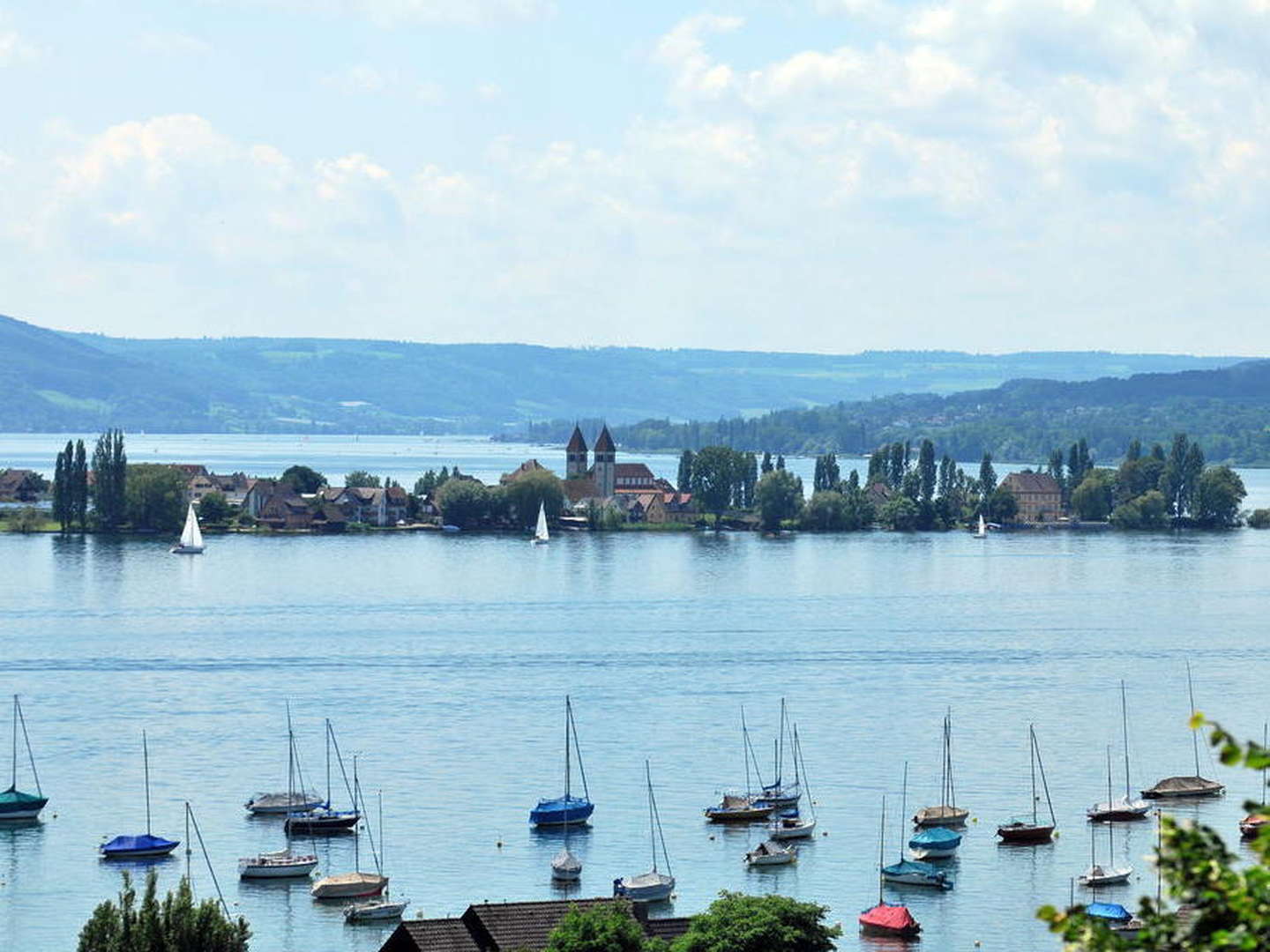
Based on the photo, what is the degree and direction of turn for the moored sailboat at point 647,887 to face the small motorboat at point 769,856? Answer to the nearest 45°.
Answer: approximately 45° to its left

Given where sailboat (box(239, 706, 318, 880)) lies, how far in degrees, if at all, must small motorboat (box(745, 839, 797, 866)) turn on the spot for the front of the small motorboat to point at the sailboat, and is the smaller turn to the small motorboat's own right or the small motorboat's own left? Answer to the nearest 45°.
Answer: approximately 180°

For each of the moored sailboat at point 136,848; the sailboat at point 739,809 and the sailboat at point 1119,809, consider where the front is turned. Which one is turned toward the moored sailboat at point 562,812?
the moored sailboat at point 136,848

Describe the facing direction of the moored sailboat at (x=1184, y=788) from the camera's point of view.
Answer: facing to the right of the viewer

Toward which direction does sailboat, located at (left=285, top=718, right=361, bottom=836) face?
to the viewer's right

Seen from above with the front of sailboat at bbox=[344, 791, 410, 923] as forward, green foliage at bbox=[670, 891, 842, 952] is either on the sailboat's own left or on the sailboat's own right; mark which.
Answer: on the sailboat's own right

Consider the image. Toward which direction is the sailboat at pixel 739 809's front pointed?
to the viewer's right
